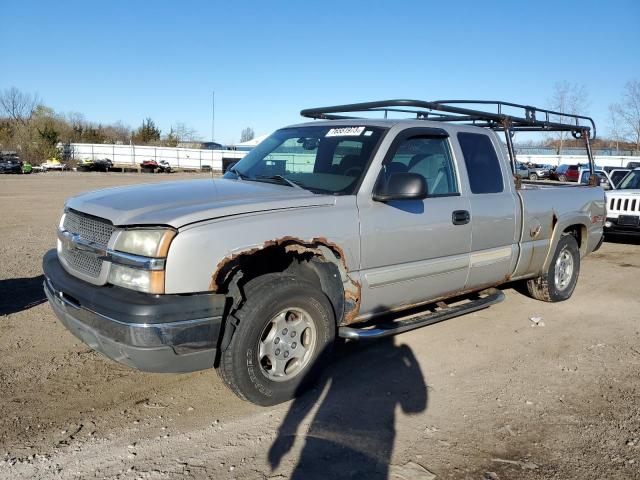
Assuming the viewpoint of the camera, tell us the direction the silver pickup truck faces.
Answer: facing the viewer and to the left of the viewer

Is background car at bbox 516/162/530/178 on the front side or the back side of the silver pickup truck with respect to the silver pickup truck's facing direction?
on the back side

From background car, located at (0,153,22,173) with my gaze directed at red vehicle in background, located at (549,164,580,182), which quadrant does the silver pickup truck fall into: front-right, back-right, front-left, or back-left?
front-right

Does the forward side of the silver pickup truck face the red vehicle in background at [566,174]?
no

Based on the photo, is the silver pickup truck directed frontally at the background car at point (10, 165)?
no

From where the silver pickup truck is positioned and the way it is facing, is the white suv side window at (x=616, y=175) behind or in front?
behind

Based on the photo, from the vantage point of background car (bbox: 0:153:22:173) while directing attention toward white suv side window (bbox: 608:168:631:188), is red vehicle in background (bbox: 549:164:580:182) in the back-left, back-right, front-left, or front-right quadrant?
front-left

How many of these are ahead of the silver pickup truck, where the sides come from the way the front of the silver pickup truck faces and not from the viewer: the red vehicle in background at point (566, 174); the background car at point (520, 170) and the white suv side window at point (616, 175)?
0
